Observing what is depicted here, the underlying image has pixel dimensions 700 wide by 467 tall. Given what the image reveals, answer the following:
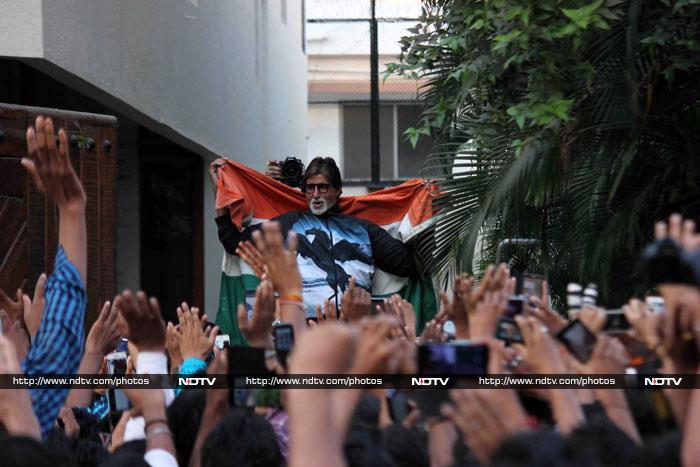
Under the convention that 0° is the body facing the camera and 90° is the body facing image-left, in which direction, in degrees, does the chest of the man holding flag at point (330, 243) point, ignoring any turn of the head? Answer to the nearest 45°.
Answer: approximately 0°
